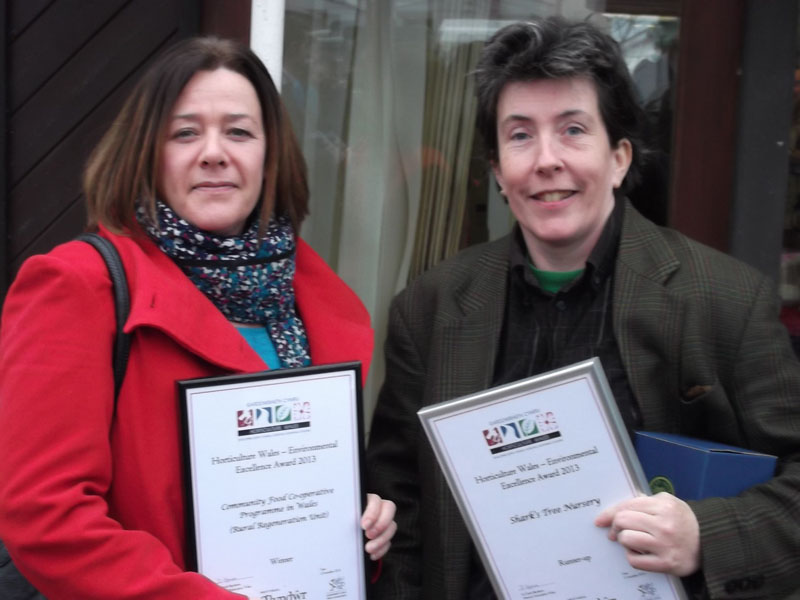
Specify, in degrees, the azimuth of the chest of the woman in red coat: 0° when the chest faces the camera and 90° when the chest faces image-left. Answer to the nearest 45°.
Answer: approximately 315°
